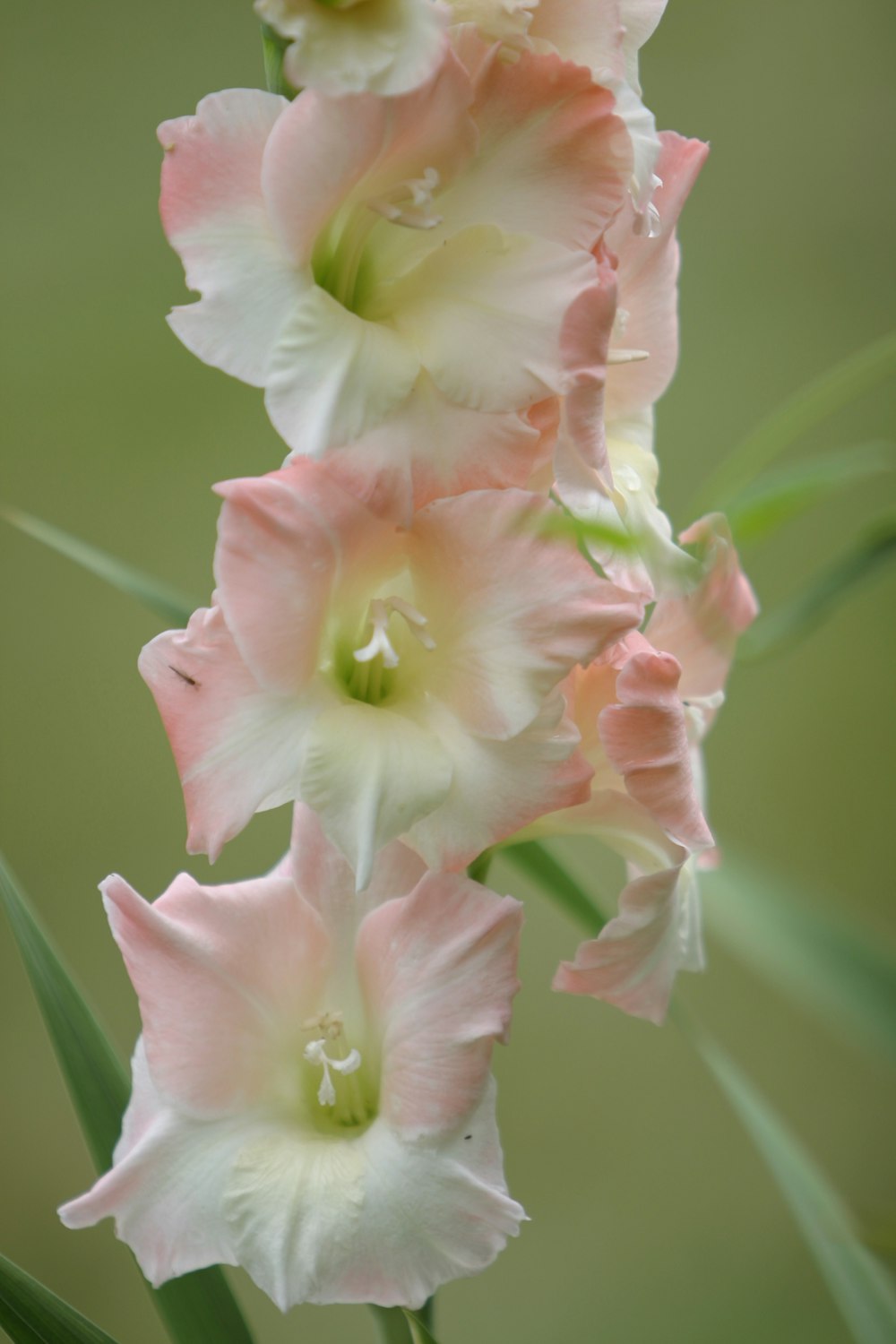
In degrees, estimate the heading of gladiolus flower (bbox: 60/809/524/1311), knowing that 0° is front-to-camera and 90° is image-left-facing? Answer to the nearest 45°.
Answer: approximately 0°

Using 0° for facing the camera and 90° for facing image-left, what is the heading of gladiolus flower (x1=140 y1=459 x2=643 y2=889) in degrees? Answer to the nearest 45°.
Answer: approximately 0°

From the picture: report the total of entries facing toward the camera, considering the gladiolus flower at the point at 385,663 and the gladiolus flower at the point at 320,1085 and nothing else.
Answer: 2
